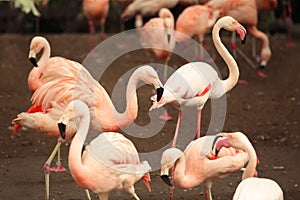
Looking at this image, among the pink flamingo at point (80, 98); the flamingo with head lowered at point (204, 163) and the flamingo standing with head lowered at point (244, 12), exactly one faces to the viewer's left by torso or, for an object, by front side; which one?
the flamingo with head lowered

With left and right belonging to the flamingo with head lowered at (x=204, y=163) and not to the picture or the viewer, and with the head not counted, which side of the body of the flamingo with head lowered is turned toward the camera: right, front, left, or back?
left

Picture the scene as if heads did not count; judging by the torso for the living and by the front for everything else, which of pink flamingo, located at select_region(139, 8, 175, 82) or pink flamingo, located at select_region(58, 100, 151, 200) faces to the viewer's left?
pink flamingo, located at select_region(58, 100, 151, 200)
